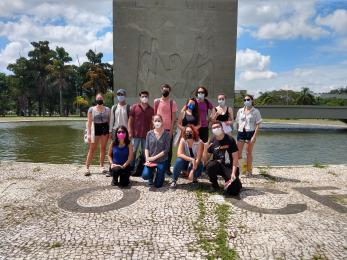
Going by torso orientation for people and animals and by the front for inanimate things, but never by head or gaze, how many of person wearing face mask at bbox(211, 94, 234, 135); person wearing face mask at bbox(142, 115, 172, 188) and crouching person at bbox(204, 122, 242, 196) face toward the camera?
3

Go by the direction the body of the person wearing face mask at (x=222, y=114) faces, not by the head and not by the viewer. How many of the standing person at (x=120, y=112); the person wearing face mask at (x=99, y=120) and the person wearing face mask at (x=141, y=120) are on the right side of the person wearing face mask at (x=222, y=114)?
3

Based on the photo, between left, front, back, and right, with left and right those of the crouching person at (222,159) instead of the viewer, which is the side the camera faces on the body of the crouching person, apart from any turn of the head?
front

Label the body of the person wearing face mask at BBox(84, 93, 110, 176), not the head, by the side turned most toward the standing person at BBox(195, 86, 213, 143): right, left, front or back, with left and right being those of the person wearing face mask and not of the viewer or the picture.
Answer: left

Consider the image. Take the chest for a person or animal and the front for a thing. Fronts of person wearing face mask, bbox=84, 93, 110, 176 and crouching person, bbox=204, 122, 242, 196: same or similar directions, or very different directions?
same or similar directions

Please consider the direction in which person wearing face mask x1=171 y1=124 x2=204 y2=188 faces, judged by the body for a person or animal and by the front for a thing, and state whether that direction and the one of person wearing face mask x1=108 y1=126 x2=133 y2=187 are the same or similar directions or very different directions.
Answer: same or similar directions

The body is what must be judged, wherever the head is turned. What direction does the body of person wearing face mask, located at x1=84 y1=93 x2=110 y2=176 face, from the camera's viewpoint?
toward the camera

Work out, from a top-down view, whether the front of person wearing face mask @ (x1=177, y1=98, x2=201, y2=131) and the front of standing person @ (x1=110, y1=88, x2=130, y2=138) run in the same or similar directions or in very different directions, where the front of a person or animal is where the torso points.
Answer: same or similar directions

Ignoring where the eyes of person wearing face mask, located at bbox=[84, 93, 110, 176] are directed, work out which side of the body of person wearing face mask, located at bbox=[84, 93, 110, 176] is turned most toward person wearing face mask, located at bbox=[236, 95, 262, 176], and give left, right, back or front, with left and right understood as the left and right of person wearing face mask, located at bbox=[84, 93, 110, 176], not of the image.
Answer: left

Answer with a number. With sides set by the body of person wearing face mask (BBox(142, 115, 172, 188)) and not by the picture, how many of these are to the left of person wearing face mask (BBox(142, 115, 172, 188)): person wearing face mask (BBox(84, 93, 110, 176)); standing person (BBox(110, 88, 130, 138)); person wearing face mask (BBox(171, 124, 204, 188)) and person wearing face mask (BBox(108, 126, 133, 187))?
1

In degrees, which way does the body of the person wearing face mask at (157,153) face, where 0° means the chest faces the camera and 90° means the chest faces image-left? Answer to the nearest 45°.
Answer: approximately 0°

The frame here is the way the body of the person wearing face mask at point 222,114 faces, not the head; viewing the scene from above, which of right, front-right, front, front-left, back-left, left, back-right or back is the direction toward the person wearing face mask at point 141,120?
right

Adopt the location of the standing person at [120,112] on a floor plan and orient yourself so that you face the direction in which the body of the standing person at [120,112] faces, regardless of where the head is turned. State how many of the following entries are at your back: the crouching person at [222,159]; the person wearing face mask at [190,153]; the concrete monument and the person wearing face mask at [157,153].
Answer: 1

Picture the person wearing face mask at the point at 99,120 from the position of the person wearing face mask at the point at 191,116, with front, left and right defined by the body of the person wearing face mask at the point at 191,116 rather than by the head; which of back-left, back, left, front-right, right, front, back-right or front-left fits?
right

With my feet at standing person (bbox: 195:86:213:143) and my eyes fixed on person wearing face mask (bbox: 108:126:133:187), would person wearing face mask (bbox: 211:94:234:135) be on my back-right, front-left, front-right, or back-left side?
back-left

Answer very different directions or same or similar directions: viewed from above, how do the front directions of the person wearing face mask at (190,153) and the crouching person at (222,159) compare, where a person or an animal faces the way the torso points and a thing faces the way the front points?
same or similar directions
